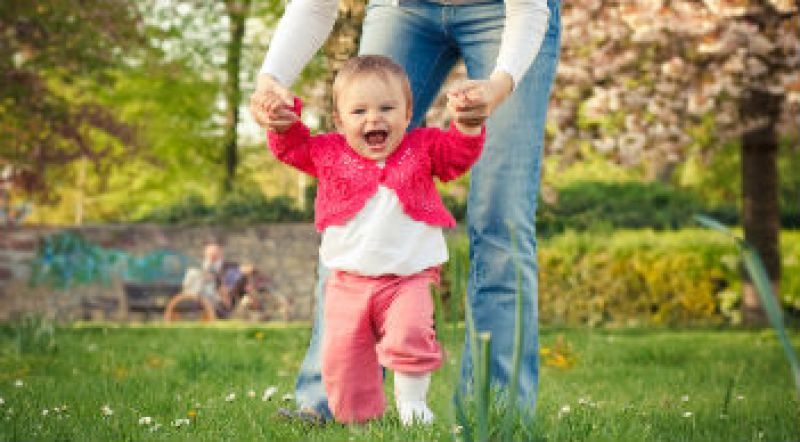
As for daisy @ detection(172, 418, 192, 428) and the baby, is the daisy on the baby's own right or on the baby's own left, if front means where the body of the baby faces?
on the baby's own right

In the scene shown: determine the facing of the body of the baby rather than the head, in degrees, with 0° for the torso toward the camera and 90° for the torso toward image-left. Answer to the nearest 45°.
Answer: approximately 0°

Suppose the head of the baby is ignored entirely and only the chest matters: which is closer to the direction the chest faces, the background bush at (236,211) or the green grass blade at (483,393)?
the green grass blade

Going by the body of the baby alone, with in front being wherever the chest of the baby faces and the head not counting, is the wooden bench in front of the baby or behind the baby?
behind

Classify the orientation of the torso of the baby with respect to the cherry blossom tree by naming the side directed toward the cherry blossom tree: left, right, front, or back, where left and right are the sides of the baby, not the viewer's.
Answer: back

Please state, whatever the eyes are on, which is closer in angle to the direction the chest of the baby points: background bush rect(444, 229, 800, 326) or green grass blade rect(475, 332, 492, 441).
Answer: the green grass blade

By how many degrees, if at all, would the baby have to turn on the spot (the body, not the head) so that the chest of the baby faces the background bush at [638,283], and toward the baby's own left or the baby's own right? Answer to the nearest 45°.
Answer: approximately 180°

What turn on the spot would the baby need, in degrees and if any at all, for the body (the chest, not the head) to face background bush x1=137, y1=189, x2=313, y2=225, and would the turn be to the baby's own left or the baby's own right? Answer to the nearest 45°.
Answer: approximately 180°
